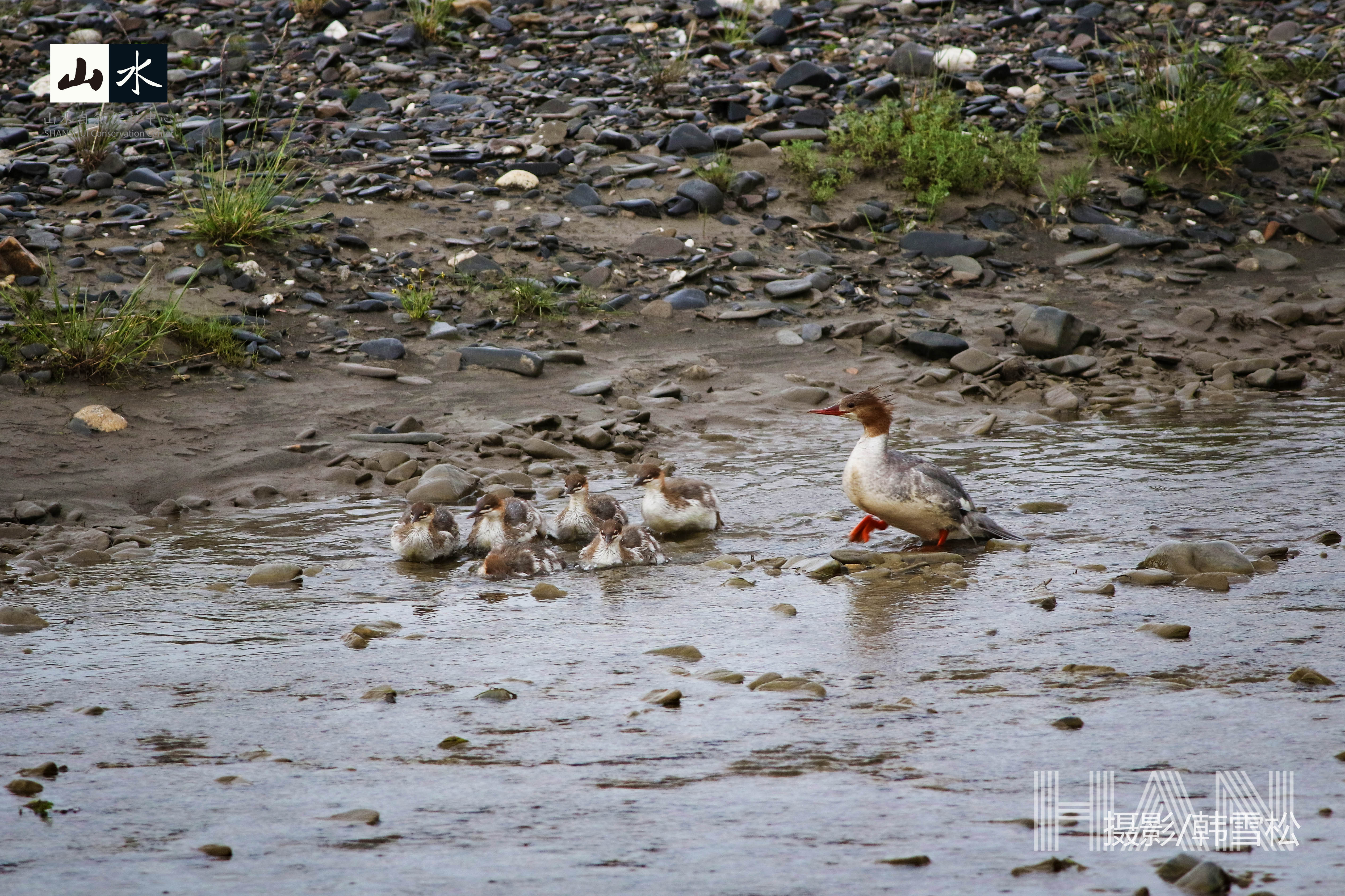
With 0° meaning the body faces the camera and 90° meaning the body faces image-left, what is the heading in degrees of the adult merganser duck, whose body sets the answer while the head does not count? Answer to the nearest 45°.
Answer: approximately 90°

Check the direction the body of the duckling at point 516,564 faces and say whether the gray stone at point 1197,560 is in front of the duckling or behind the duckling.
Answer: behind

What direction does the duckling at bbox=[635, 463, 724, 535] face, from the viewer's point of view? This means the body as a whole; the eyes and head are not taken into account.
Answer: to the viewer's left

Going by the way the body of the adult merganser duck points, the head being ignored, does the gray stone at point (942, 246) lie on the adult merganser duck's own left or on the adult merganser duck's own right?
on the adult merganser duck's own right

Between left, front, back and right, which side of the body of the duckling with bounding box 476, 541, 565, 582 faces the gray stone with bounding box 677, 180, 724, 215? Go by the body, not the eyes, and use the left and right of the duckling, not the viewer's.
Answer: right

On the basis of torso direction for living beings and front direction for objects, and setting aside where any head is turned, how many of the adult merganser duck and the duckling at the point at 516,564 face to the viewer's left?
2

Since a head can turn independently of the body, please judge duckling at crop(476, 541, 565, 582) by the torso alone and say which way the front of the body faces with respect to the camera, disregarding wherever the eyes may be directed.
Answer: to the viewer's left

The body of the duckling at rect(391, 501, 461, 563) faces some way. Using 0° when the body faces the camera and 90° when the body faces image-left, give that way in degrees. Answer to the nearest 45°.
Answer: approximately 45°
